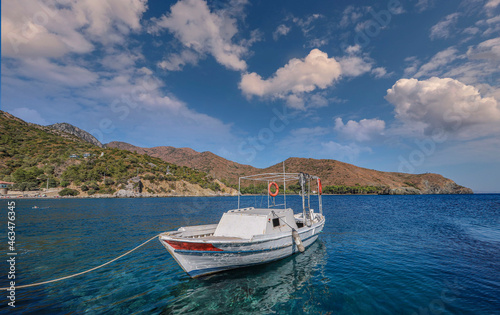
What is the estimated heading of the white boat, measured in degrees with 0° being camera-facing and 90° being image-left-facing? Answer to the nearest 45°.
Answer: approximately 45°
